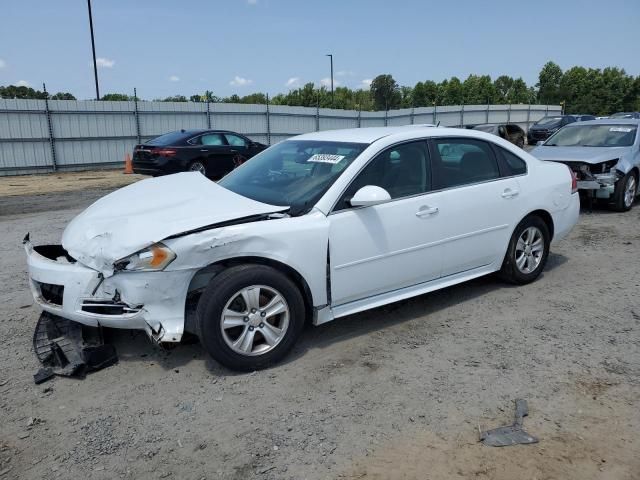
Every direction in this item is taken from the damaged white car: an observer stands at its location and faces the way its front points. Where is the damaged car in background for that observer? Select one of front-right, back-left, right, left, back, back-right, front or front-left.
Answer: back

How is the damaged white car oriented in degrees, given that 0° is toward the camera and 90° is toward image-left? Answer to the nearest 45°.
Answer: approximately 45°

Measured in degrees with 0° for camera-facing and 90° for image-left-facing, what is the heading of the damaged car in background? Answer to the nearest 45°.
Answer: approximately 45°
